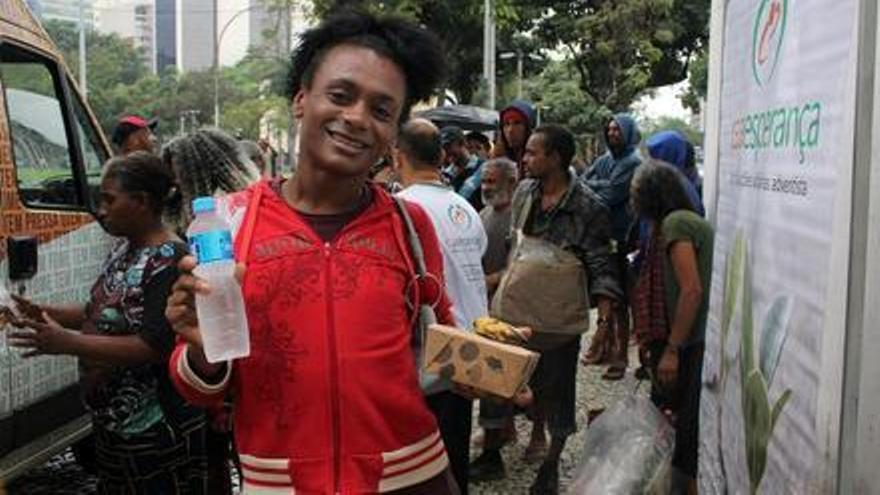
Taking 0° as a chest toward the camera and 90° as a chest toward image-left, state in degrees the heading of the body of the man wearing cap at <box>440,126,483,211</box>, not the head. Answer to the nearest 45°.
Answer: approximately 45°

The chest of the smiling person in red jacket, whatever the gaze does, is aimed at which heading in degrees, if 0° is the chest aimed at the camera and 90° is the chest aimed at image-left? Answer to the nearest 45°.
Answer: approximately 0°

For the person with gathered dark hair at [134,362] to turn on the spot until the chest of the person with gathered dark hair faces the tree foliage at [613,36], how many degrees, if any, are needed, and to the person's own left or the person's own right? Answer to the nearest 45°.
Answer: approximately 135° to the person's own right

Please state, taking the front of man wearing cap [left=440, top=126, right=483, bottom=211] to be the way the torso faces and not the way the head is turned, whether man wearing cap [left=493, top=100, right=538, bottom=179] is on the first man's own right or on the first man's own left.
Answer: on the first man's own left

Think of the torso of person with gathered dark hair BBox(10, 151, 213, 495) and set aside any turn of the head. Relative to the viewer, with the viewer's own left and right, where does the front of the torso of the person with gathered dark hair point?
facing to the left of the viewer

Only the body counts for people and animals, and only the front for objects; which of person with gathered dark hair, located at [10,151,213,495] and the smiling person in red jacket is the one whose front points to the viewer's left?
the person with gathered dark hair

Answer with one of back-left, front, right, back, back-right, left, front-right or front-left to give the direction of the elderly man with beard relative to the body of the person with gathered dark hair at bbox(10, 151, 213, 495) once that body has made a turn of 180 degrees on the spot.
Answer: front-left
